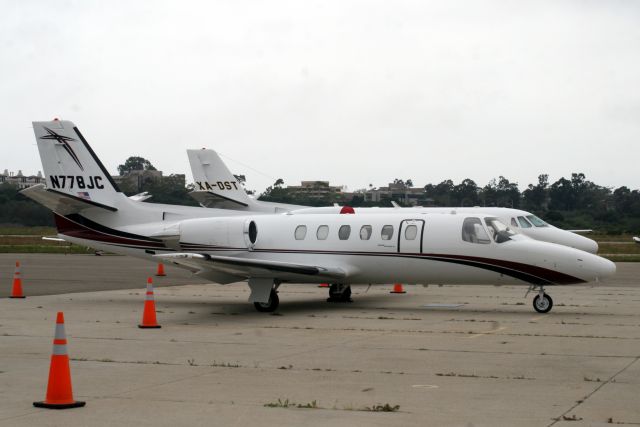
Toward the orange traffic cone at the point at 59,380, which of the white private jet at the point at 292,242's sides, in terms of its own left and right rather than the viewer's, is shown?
right

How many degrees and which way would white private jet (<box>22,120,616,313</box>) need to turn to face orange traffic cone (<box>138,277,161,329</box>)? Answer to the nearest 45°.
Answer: approximately 135° to its right

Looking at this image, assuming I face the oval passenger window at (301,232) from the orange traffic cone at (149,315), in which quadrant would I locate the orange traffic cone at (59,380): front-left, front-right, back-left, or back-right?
back-right

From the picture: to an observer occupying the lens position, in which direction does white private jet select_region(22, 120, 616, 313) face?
facing to the right of the viewer
